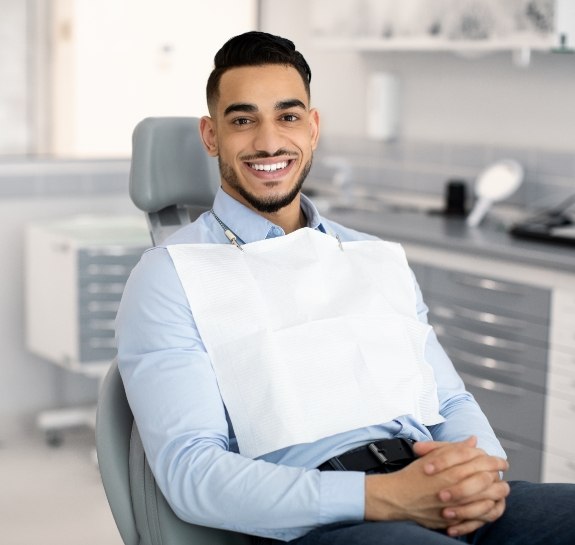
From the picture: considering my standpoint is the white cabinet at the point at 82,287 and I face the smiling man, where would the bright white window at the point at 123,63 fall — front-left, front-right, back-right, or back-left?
back-left

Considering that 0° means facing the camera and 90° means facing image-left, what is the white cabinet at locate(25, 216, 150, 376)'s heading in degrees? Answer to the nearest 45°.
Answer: approximately 315°

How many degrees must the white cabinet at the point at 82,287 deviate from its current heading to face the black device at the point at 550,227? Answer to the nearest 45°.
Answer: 0° — it already faces it

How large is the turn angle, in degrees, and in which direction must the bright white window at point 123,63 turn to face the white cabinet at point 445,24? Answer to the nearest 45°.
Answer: approximately 45° to its left

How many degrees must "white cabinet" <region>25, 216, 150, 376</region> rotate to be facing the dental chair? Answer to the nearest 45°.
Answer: approximately 45° to its right

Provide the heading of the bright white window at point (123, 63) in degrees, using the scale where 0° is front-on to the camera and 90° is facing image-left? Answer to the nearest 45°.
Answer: approximately 0°

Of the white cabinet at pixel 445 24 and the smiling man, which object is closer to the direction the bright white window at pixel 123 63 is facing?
the smiling man

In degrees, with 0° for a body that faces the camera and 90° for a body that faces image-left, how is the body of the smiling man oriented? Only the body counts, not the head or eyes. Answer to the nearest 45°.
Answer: approximately 315°
